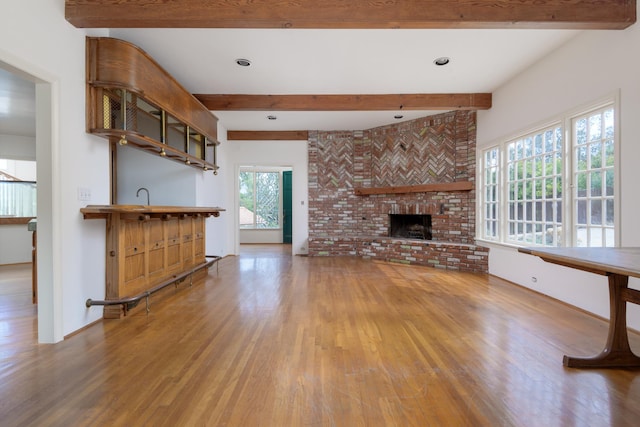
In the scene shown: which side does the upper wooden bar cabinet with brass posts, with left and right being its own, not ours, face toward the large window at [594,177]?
front

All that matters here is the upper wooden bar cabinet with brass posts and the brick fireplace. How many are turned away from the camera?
0

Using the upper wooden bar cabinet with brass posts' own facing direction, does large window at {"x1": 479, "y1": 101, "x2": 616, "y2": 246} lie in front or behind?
in front

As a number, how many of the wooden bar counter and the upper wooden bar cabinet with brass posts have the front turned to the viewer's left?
0

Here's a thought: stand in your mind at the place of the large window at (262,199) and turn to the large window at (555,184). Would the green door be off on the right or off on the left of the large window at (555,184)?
left

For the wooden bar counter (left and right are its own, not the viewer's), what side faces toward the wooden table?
front

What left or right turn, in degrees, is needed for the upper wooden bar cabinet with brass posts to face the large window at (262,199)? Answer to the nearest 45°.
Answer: approximately 90° to its left

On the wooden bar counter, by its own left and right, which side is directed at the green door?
left

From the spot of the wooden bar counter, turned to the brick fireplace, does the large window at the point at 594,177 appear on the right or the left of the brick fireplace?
right

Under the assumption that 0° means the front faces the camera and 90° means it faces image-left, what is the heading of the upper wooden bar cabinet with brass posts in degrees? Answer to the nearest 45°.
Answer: approximately 315°

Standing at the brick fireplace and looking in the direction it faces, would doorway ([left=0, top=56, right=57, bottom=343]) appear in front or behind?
in front

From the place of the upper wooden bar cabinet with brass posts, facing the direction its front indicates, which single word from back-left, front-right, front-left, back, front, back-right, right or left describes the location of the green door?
left

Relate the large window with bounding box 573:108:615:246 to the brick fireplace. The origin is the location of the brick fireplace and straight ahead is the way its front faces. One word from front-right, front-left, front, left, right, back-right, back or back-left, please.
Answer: left
